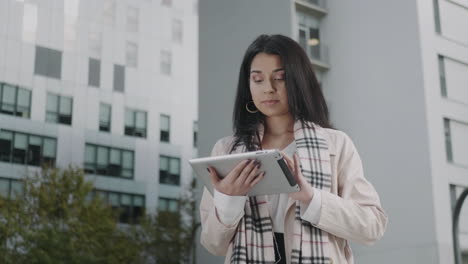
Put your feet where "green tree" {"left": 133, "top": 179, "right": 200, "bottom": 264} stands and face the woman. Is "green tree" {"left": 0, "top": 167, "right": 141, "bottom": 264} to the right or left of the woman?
right

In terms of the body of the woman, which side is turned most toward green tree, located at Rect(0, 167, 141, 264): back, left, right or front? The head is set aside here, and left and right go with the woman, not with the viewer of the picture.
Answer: back

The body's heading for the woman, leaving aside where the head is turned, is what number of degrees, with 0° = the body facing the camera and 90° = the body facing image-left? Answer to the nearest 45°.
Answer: approximately 0°

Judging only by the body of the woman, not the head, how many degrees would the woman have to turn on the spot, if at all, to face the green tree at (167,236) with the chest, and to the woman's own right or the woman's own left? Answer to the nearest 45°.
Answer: approximately 180°
